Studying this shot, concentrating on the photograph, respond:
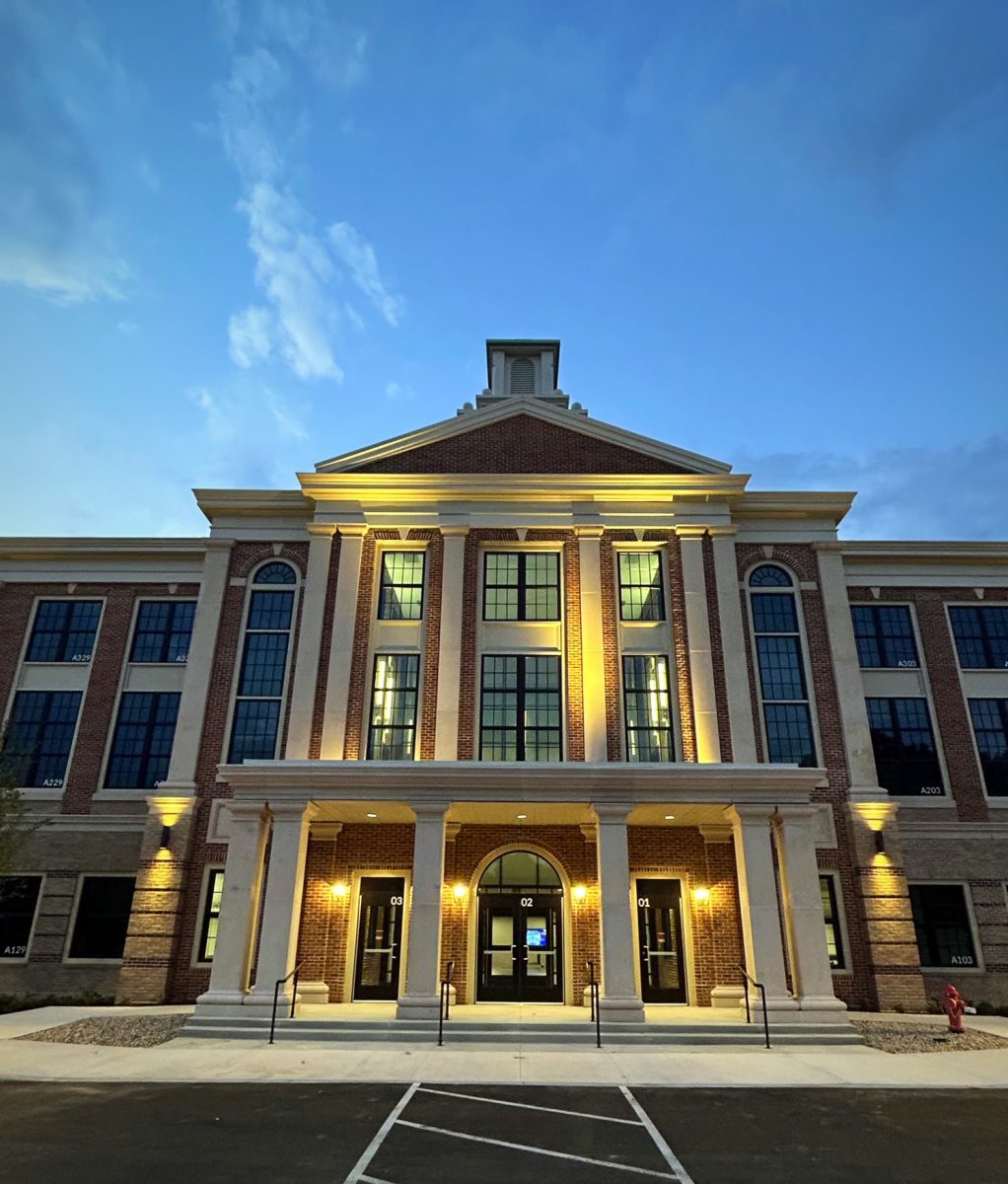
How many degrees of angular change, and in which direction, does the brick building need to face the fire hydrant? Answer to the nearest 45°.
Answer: approximately 90° to its left

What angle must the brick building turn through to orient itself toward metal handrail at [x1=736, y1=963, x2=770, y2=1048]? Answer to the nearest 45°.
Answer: approximately 45° to its left

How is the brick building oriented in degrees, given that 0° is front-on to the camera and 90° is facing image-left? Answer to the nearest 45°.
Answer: approximately 0°
